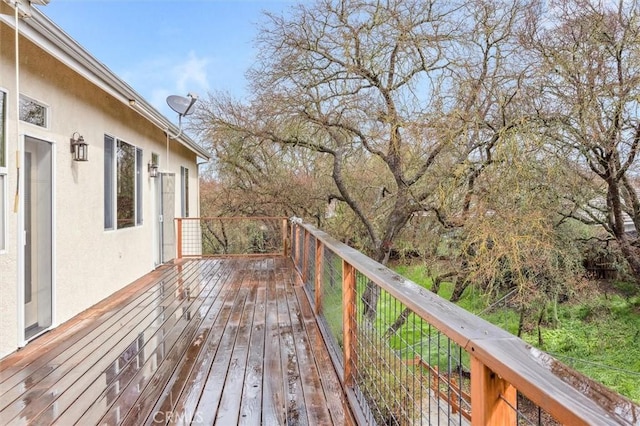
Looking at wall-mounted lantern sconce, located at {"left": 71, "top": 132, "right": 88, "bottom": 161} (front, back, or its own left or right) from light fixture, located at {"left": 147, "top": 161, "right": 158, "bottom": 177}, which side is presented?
left

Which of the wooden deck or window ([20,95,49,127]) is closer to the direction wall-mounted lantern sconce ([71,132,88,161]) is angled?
the wooden deck

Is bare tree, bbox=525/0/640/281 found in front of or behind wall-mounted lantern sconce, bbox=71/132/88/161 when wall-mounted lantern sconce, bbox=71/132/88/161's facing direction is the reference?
in front

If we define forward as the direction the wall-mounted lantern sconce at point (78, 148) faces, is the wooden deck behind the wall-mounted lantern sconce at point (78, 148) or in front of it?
in front

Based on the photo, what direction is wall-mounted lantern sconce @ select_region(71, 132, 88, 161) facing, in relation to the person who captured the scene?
facing the viewer and to the right of the viewer

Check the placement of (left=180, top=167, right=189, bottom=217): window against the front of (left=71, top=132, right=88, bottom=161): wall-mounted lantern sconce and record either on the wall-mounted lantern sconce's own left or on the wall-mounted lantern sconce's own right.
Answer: on the wall-mounted lantern sconce's own left

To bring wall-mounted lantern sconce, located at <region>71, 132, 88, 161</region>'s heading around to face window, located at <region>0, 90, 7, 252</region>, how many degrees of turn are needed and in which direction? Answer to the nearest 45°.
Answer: approximately 90° to its right

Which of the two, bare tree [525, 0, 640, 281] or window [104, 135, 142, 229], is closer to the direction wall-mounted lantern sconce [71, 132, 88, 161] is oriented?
the bare tree

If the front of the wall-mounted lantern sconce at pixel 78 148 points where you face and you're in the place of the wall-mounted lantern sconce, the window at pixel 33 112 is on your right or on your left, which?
on your right

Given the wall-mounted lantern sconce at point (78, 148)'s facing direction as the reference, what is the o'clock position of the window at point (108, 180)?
The window is roughly at 8 o'clock from the wall-mounted lantern sconce.
